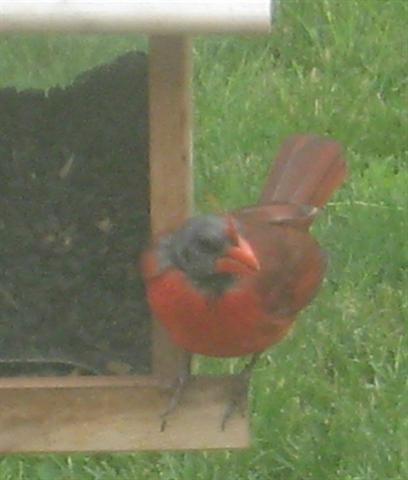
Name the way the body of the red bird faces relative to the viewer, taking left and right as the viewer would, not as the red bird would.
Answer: facing the viewer and to the left of the viewer
